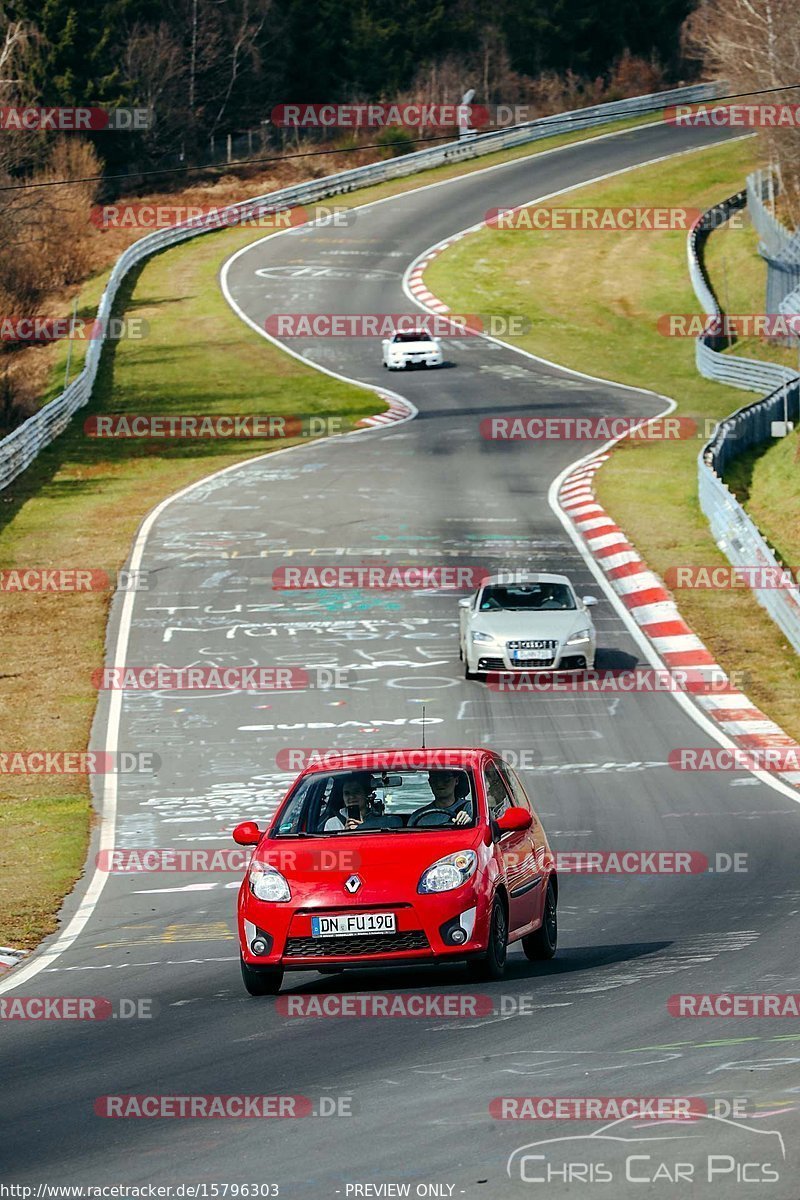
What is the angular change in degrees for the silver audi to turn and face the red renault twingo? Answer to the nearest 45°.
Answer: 0° — it already faces it

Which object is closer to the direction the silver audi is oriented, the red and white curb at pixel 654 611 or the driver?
the driver

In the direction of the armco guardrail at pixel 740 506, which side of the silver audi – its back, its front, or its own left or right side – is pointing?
back

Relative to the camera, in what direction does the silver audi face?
facing the viewer

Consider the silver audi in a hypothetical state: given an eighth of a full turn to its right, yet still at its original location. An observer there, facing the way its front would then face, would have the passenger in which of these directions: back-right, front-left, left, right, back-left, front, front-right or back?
front-left

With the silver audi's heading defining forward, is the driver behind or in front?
in front
